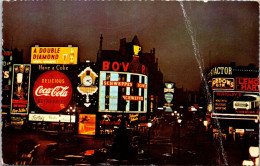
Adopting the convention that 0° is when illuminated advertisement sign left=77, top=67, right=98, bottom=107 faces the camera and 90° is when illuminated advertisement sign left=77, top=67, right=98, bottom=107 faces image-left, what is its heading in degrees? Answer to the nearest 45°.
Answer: approximately 0°

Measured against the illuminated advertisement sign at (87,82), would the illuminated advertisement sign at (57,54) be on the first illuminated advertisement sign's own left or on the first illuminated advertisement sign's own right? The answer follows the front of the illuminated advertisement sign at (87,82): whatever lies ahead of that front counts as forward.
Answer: on the first illuminated advertisement sign's own right
